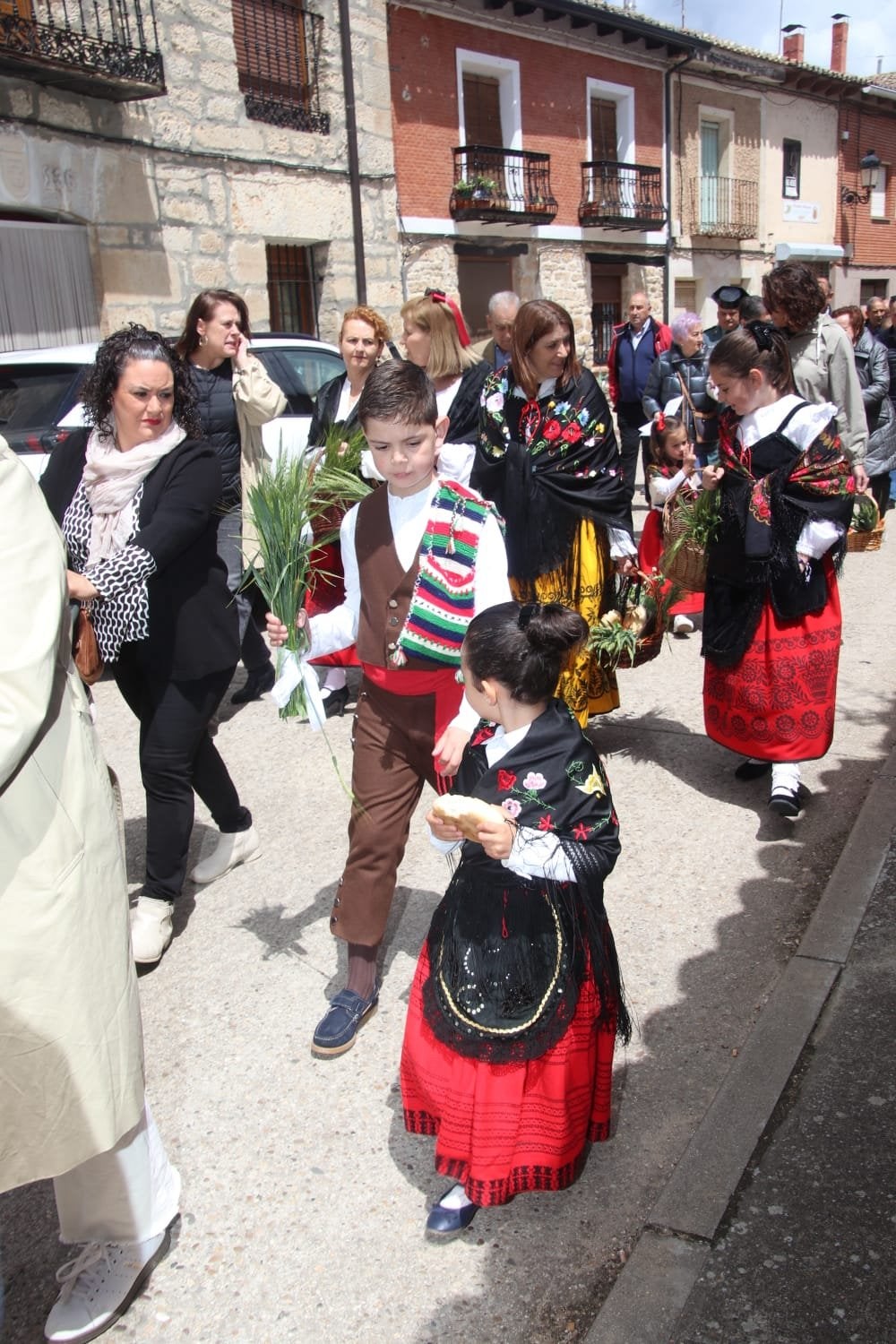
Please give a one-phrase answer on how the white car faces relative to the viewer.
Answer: facing away from the viewer and to the right of the viewer

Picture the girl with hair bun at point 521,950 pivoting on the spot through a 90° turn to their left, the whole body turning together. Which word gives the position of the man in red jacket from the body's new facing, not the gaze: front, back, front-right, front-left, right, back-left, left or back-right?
back-left

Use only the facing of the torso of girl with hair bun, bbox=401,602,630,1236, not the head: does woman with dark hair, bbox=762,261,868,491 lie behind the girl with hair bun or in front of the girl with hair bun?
behind

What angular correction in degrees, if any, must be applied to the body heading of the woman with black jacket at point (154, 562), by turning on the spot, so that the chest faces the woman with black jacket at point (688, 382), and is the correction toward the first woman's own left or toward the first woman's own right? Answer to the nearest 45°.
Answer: approximately 180°

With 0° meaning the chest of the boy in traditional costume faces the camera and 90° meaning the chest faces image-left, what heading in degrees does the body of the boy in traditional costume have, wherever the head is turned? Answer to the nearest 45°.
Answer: approximately 45°

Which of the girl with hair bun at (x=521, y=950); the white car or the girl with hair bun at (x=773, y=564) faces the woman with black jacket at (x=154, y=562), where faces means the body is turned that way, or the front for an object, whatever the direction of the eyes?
the girl with hair bun at (x=773, y=564)

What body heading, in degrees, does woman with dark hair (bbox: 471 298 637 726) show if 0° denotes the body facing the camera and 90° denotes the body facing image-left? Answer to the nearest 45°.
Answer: approximately 0°

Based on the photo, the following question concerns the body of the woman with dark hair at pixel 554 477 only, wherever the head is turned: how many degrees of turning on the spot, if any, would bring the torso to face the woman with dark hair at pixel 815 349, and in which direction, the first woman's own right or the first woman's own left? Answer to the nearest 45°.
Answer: approximately 135° to the first woman's own left

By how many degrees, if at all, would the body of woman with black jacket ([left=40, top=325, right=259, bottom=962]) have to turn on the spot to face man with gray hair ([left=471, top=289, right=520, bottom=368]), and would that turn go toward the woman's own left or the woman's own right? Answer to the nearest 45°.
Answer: approximately 180°

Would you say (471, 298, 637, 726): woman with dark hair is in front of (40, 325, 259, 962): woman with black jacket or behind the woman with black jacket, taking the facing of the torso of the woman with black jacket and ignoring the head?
behind
